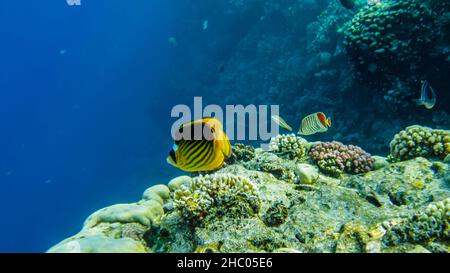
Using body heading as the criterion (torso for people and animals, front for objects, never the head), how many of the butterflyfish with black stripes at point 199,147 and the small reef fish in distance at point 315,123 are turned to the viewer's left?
2

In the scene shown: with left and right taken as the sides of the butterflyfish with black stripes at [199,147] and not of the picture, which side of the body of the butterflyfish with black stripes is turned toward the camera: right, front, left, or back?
left

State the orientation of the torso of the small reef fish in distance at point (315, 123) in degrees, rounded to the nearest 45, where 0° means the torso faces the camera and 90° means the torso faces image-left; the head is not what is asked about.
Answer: approximately 90°

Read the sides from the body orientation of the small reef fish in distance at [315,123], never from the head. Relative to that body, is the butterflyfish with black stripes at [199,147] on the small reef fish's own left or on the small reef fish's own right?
on the small reef fish's own left
